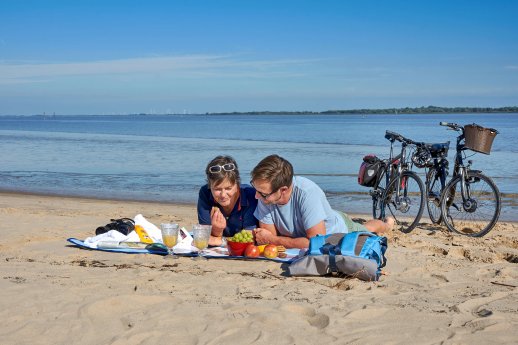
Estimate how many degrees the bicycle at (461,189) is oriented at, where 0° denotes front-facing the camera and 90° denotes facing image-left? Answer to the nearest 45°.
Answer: approximately 315°

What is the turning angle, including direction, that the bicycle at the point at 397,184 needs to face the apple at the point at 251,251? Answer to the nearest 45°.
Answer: approximately 90° to its right

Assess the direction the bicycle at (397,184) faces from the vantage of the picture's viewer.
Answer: facing the viewer and to the right of the viewer

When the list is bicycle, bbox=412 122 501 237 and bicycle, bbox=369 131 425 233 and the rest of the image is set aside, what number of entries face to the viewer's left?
0

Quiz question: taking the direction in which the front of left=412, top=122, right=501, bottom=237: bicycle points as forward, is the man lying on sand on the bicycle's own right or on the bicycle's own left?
on the bicycle's own right
